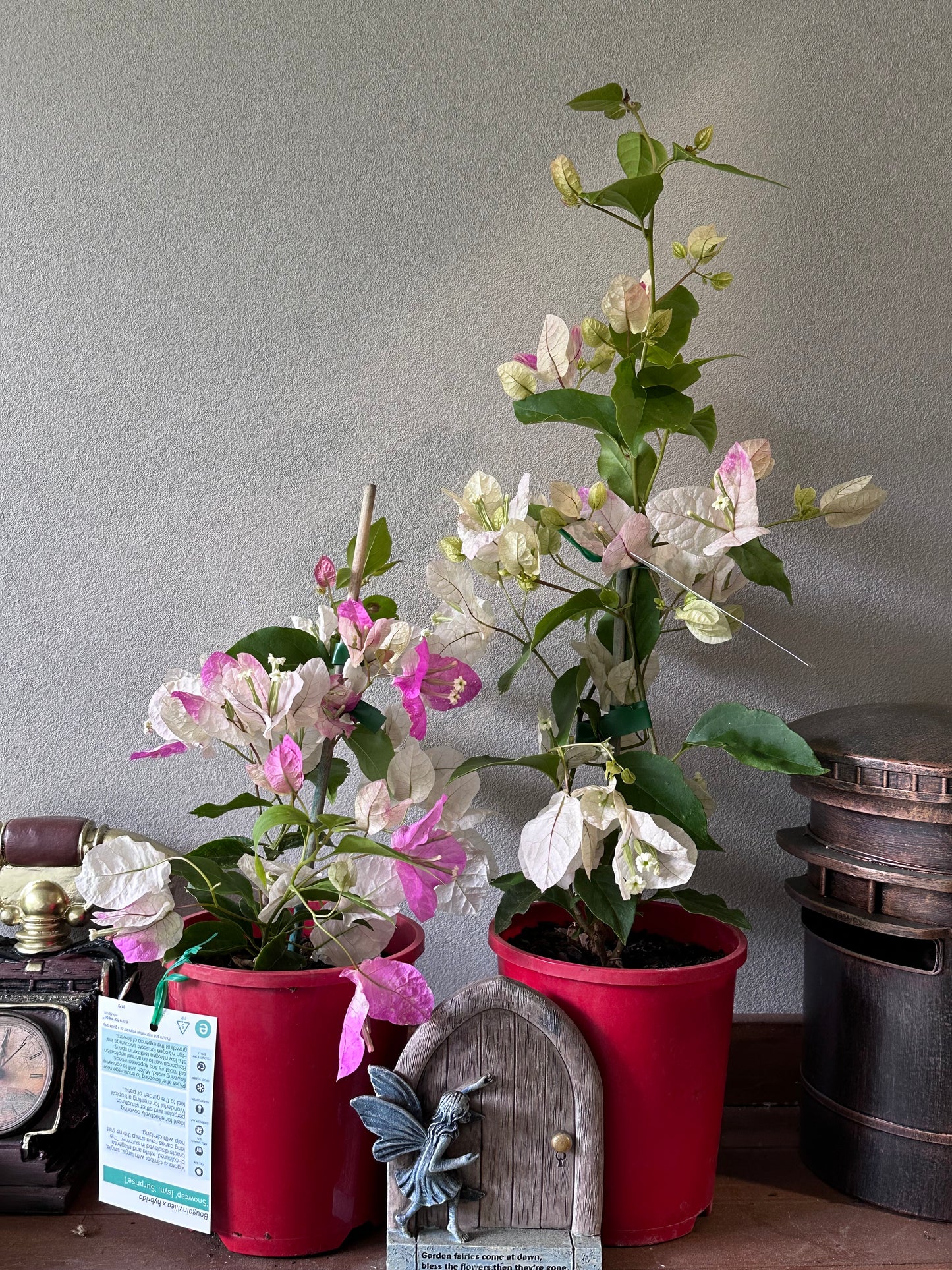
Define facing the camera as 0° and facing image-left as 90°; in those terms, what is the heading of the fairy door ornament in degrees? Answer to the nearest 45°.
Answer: approximately 0°

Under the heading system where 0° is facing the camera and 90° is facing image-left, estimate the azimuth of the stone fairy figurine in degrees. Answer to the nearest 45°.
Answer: approximately 270°
